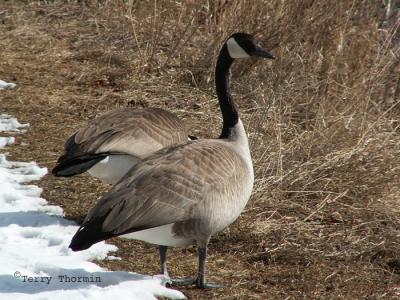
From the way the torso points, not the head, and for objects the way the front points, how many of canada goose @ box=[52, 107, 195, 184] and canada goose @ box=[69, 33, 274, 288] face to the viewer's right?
2

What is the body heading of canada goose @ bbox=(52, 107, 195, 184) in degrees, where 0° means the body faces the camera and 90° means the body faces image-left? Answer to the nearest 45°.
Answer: approximately 270°

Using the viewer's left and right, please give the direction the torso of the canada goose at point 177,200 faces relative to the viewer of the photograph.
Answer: facing to the right of the viewer

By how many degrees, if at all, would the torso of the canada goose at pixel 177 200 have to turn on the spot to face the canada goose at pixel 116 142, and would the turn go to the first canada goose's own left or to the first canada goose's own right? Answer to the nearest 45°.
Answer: approximately 135° to the first canada goose's own left
